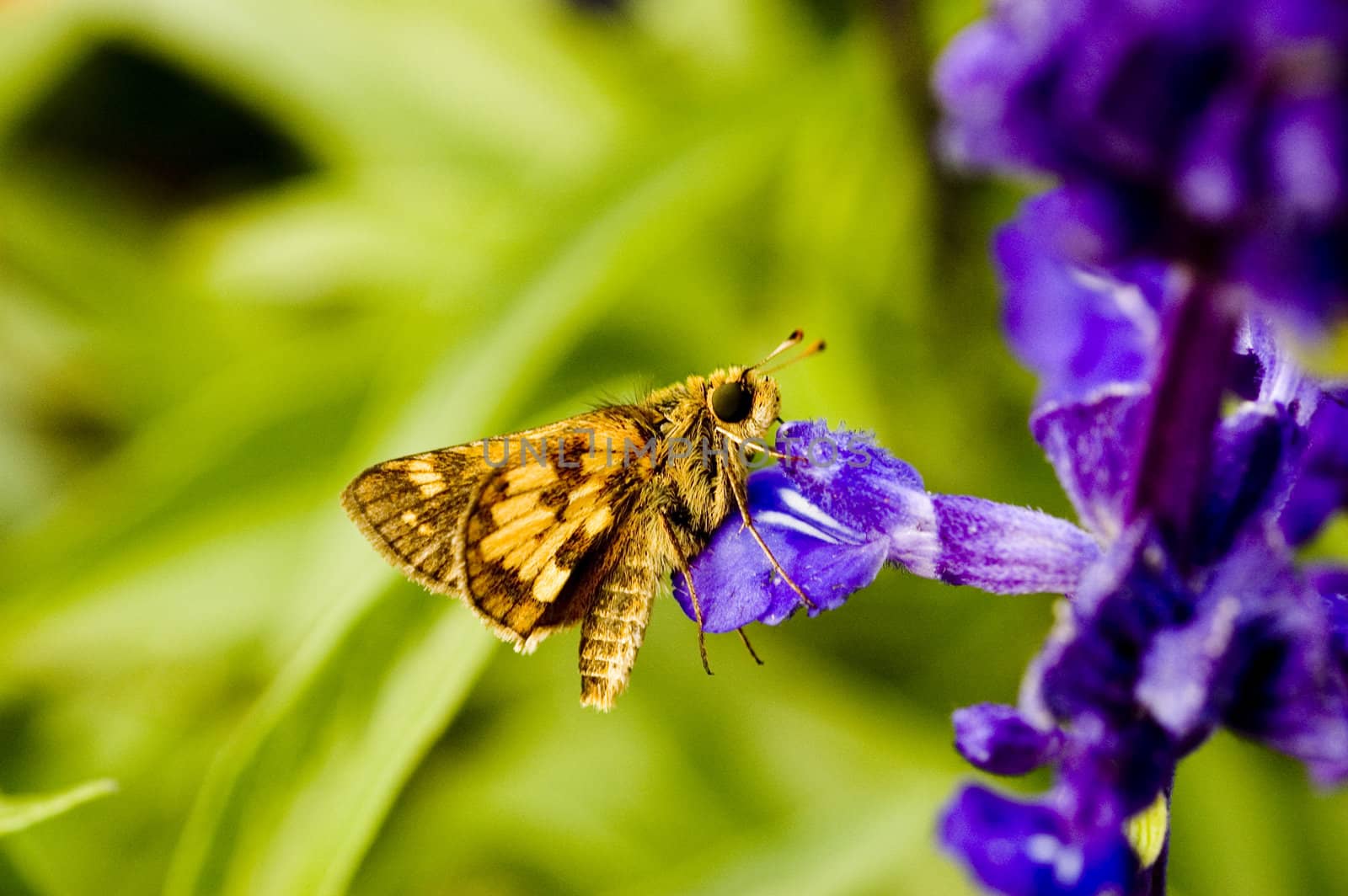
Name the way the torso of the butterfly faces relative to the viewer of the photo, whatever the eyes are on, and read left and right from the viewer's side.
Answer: facing to the right of the viewer

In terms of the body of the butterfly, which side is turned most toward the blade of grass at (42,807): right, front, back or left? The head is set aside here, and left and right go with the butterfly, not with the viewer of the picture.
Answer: back
